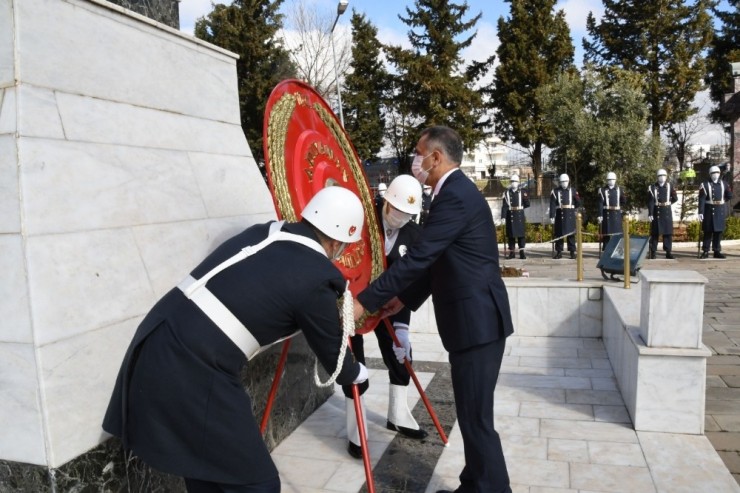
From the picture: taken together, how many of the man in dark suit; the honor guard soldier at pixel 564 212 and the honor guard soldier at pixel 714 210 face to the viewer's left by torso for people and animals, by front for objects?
1

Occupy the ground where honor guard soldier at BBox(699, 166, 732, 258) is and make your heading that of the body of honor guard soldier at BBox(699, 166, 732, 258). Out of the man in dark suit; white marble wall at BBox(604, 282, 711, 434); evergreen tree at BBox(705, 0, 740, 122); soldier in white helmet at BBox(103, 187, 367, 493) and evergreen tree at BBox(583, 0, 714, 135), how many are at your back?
2

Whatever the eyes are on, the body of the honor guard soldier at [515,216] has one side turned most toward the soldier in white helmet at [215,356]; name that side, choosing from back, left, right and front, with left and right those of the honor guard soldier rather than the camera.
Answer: front

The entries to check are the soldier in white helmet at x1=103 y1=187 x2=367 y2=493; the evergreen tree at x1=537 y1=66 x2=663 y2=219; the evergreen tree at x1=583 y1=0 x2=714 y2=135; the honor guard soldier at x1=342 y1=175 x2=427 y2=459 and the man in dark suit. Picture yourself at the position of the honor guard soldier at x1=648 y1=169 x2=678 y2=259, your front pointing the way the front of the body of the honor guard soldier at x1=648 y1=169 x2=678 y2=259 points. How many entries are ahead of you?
3

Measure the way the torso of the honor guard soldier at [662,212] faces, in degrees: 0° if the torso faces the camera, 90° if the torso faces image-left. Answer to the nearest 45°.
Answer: approximately 0°

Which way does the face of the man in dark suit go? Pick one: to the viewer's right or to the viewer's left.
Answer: to the viewer's left

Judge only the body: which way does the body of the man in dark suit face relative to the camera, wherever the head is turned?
to the viewer's left

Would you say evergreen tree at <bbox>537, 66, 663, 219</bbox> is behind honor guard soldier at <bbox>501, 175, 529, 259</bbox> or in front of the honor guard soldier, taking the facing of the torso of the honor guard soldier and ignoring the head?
behind

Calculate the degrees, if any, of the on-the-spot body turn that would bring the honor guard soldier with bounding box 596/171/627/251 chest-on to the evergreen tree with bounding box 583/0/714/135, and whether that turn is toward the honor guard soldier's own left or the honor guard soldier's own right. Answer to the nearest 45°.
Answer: approximately 180°

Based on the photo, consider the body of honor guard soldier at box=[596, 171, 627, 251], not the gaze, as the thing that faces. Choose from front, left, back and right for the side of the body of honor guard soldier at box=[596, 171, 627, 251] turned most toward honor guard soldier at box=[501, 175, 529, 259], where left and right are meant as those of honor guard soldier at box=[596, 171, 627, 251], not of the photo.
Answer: right

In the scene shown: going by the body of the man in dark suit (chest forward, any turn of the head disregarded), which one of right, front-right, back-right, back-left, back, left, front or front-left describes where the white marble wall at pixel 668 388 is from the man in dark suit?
back-right
